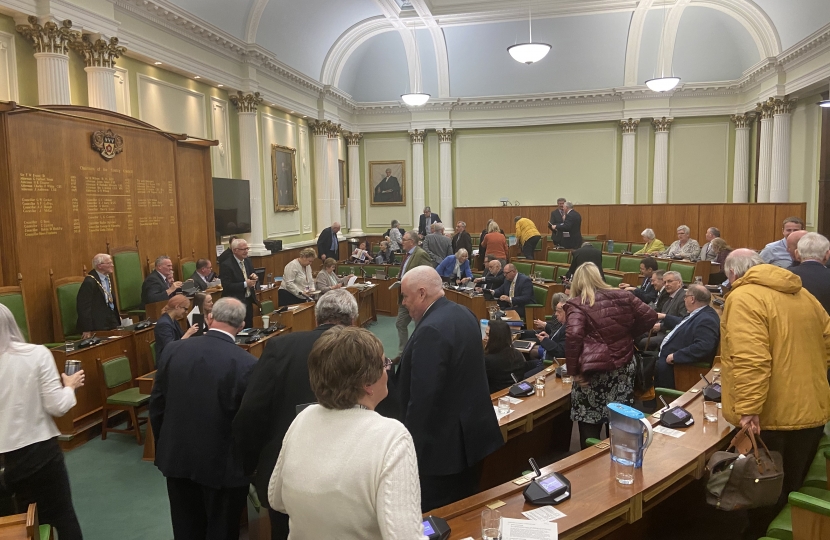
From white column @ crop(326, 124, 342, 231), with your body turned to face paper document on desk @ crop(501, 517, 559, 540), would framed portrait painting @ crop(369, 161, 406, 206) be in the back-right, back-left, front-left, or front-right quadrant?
back-left

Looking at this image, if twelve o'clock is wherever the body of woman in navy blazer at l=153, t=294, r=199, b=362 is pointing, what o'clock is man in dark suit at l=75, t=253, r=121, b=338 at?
The man in dark suit is roughly at 8 o'clock from the woman in navy blazer.

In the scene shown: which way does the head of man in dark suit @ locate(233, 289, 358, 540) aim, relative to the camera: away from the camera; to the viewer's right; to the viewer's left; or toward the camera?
away from the camera

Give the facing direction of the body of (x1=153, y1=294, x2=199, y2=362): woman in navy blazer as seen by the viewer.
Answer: to the viewer's right

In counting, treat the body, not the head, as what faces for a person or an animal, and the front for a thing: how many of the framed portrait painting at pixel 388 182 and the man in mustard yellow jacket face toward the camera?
1

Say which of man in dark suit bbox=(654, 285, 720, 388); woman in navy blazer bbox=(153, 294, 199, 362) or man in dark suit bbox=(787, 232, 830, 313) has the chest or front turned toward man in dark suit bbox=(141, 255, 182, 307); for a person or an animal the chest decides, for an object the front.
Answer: man in dark suit bbox=(654, 285, 720, 388)

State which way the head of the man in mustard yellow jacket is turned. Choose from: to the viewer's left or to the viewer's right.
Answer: to the viewer's left

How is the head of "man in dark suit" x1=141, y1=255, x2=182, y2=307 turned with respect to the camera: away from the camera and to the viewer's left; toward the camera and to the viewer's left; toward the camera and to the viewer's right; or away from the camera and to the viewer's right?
toward the camera and to the viewer's right

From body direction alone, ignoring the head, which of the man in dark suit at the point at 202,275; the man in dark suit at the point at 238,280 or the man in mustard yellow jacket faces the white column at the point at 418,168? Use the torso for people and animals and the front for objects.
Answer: the man in mustard yellow jacket

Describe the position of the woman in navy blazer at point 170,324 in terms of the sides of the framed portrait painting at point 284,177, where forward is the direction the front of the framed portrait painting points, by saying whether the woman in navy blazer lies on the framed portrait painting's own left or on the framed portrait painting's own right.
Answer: on the framed portrait painting's own right

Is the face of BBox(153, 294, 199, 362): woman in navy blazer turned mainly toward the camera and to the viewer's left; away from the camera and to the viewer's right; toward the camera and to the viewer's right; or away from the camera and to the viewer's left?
toward the camera and to the viewer's right

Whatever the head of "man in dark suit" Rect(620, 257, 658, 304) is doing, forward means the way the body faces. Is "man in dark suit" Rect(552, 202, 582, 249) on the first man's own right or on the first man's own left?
on the first man's own right
